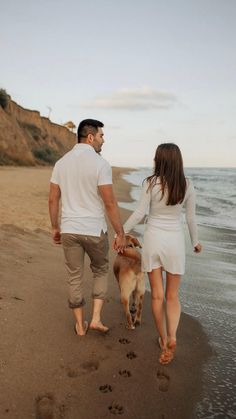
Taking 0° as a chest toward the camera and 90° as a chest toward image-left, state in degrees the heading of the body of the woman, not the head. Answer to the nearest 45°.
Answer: approximately 180°

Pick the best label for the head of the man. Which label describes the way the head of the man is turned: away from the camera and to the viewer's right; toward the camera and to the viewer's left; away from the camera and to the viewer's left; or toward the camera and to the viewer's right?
away from the camera and to the viewer's right

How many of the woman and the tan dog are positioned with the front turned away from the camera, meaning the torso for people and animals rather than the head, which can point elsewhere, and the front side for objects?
2

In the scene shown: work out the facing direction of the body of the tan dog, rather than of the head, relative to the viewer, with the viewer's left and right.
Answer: facing away from the viewer

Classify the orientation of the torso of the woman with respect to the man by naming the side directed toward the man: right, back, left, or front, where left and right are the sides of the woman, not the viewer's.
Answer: left
